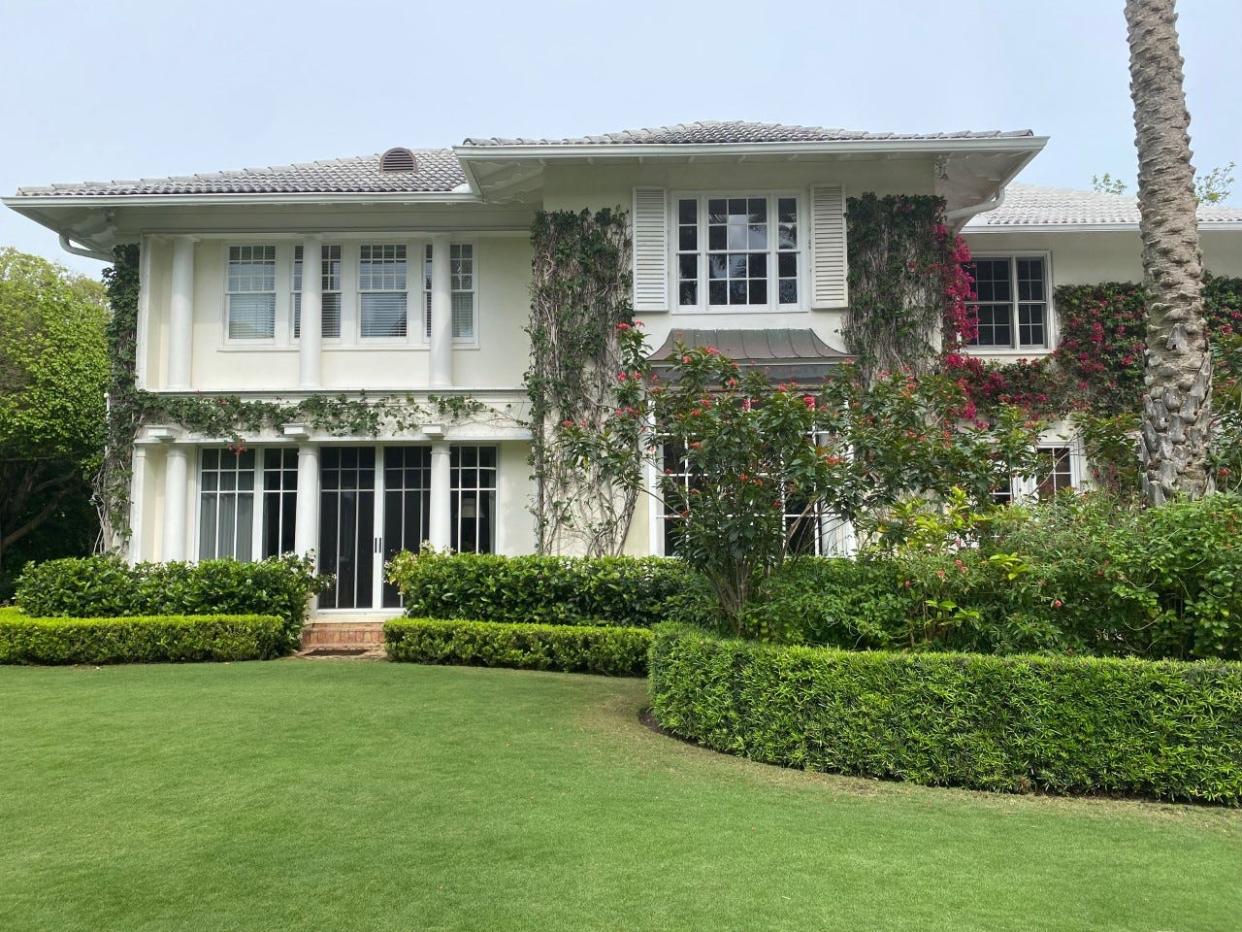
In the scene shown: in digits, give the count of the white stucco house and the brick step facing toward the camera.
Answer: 2

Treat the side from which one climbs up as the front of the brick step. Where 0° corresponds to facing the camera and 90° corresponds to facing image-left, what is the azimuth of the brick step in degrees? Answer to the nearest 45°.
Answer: approximately 0°

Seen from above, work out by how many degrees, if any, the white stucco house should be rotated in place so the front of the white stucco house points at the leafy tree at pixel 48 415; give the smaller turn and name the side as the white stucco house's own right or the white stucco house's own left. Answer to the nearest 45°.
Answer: approximately 135° to the white stucco house's own right

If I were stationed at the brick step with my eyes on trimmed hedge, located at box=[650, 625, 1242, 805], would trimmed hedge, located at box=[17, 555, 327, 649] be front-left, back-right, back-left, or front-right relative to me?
back-right
